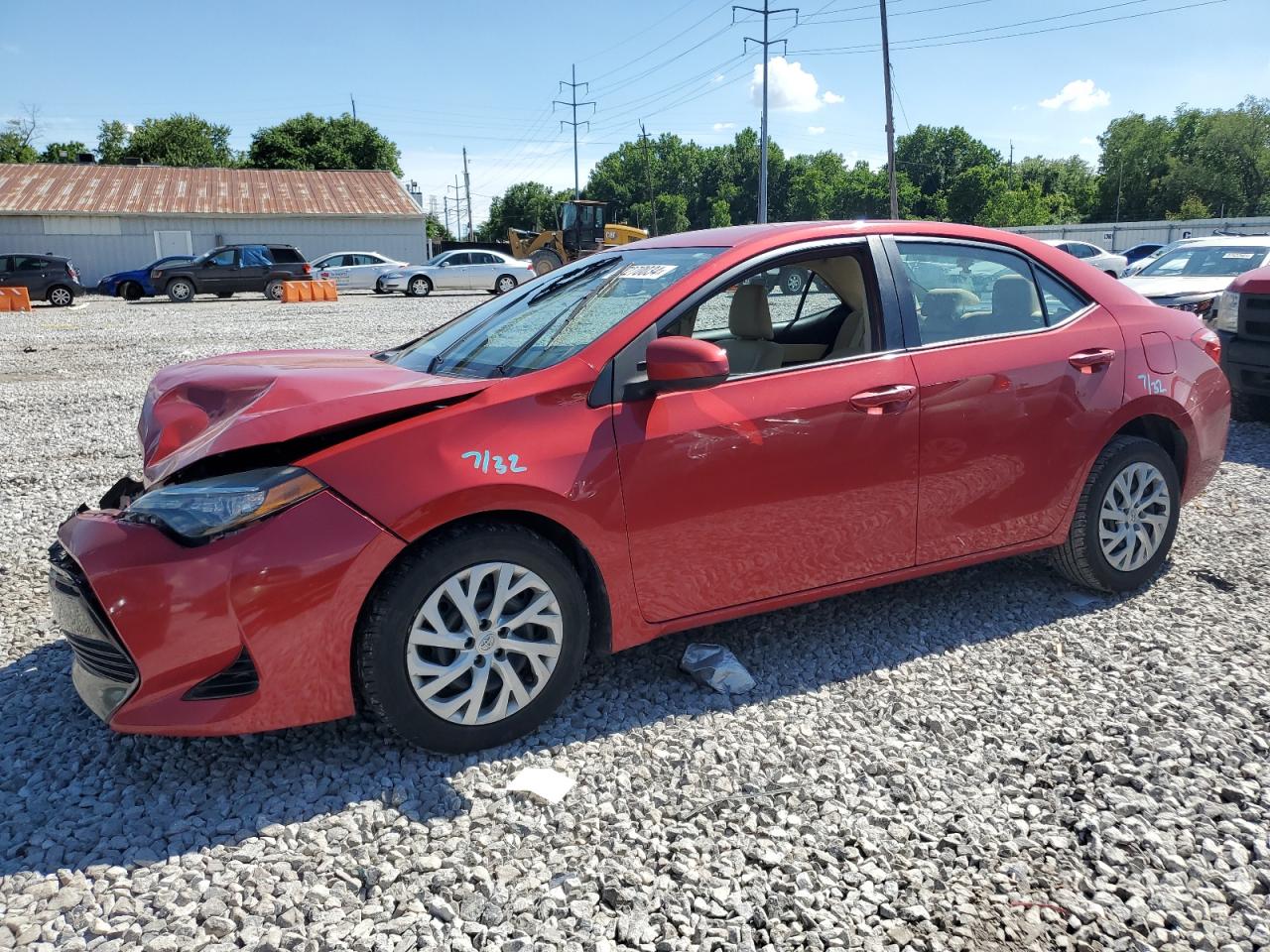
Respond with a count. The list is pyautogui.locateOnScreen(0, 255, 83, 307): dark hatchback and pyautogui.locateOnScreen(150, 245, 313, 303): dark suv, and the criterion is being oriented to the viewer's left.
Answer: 2

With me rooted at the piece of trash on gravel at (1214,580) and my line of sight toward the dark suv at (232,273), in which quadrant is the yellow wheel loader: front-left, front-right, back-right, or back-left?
front-right

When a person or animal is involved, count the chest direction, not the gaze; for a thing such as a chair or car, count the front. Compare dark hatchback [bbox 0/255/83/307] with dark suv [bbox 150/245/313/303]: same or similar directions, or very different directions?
same or similar directions

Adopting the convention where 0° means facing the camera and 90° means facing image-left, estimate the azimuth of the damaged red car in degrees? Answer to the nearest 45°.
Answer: approximately 45°

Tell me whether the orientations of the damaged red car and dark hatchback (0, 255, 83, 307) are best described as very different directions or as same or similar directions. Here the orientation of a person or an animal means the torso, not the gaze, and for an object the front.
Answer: same or similar directions

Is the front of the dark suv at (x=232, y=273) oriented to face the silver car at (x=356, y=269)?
no

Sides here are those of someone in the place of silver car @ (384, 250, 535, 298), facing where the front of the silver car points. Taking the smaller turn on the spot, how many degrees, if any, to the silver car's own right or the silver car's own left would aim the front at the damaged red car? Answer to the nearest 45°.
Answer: approximately 90° to the silver car's own left

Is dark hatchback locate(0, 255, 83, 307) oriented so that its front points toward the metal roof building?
no

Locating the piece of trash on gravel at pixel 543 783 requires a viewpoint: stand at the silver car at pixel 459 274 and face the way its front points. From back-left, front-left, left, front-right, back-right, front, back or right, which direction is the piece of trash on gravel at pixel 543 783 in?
left

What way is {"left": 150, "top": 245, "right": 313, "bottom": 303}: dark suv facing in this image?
to the viewer's left

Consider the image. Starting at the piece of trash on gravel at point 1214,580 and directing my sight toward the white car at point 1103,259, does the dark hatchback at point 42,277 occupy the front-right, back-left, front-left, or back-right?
front-left

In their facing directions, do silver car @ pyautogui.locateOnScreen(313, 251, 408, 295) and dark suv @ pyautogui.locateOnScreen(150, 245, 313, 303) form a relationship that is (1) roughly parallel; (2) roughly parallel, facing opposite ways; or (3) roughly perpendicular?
roughly parallel

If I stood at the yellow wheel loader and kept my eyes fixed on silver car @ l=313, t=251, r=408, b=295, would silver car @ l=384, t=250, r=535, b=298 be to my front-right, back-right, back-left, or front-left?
front-left

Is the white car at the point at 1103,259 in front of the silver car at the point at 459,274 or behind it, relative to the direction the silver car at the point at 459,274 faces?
behind

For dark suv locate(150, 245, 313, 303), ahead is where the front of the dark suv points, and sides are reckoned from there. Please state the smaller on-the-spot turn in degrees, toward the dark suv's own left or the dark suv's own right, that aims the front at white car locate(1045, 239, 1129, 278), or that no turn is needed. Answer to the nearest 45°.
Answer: approximately 135° to the dark suv's own left

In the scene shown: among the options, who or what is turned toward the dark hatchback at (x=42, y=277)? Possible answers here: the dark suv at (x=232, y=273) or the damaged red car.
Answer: the dark suv at (x=232, y=273)

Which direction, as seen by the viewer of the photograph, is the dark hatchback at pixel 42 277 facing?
facing to the left of the viewer

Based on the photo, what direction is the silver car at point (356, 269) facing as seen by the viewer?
to the viewer's left

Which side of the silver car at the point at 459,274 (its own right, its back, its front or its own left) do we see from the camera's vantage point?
left

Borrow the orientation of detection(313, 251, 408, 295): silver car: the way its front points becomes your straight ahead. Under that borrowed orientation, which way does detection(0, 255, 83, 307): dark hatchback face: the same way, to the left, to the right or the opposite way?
the same way

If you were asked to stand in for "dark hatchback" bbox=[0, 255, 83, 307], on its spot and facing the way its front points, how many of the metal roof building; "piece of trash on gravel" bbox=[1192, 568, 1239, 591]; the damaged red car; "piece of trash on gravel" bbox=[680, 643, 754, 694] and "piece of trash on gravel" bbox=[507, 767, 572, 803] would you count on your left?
4

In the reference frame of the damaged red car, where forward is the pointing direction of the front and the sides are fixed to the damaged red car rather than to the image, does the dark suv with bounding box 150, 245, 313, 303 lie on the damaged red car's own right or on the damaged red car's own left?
on the damaged red car's own right

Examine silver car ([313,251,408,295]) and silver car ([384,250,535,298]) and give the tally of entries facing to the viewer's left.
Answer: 2
